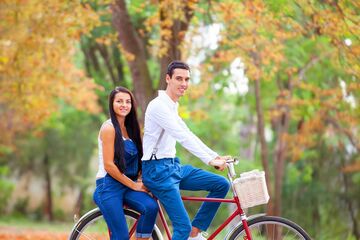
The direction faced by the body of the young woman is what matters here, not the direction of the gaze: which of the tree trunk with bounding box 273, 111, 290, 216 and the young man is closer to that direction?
the young man

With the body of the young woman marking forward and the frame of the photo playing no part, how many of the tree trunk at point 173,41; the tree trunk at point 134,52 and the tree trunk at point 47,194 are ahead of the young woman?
0

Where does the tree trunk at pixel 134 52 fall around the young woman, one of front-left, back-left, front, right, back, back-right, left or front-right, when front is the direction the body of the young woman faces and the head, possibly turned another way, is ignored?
back-left

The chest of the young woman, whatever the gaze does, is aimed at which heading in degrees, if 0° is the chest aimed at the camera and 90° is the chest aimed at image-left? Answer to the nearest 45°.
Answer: approximately 315°

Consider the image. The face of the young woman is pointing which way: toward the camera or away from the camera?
toward the camera

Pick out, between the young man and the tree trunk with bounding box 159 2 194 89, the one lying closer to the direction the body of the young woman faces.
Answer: the young man

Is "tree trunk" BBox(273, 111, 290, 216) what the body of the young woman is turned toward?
no

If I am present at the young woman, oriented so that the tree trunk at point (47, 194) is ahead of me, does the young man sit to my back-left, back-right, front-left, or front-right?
back-right

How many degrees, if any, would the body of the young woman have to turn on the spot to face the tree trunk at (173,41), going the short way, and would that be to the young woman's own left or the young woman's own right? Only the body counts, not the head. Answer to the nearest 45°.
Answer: approximately 135° to the young woman's own left
